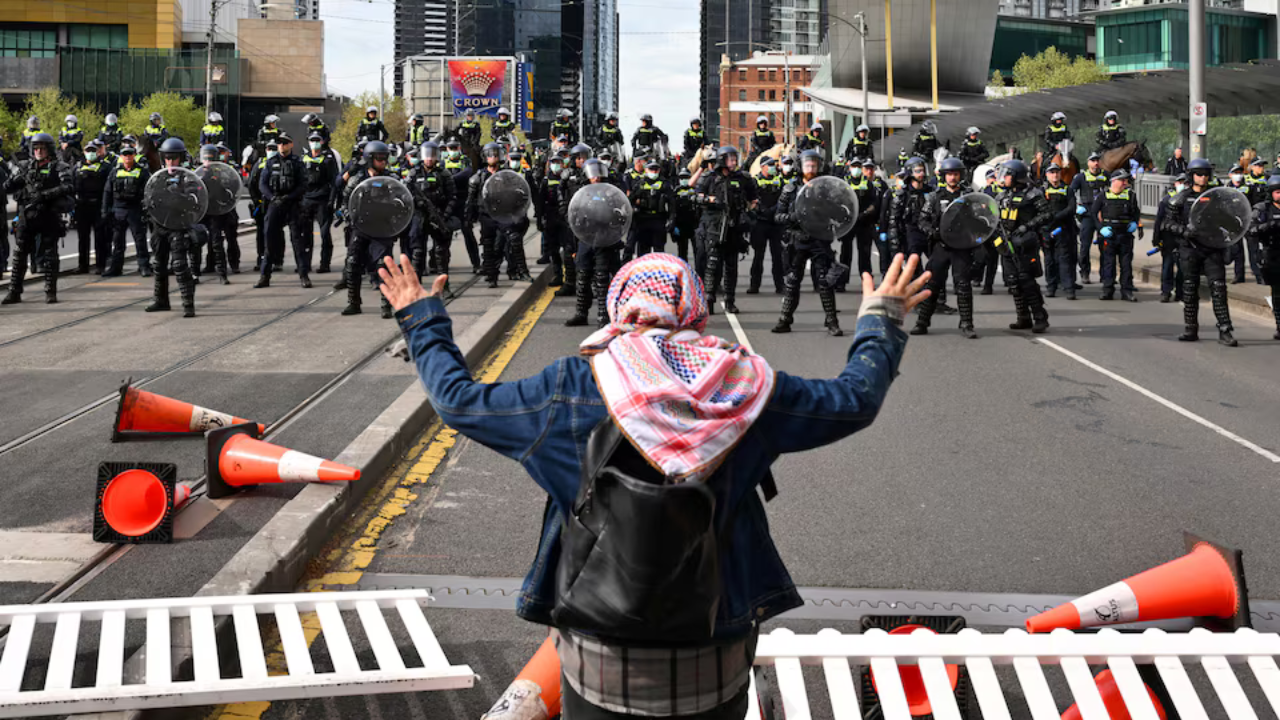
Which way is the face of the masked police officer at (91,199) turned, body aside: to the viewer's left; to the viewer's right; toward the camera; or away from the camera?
toward the camera

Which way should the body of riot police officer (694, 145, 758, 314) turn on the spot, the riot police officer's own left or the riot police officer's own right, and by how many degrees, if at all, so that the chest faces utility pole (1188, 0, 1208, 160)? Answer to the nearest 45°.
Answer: approximately 135° to the riot police officer's own left

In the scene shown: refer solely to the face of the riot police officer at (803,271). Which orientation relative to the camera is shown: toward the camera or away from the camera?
toward the camera

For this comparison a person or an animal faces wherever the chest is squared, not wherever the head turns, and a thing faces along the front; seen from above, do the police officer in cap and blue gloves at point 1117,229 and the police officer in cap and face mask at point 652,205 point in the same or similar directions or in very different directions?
same or similar directions

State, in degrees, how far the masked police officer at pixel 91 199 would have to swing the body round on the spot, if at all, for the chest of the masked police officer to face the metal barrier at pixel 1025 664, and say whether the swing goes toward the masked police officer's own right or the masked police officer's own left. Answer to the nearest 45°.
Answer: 0° — they already face it

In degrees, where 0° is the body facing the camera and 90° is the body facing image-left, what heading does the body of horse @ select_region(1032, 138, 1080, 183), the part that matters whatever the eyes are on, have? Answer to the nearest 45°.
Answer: approximately 0°

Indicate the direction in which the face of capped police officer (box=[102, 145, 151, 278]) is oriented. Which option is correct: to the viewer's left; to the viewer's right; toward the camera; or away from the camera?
toward the camera

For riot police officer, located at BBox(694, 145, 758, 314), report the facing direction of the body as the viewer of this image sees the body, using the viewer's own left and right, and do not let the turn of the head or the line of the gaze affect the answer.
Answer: facing the viewer

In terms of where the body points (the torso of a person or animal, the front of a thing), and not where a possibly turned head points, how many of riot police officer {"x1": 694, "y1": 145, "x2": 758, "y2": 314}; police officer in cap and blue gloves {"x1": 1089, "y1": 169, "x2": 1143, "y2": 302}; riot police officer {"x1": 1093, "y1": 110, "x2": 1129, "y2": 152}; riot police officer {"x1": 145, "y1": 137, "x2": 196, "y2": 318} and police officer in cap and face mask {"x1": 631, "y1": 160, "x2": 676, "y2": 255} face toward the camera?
5

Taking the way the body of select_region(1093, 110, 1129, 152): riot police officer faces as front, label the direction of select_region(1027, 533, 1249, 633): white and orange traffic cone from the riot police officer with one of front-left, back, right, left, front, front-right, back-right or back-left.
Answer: front

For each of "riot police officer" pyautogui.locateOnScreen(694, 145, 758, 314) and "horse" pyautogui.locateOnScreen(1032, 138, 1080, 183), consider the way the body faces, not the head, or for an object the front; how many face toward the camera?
2

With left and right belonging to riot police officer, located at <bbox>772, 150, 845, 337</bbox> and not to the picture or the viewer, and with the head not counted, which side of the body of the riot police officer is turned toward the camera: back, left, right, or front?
front

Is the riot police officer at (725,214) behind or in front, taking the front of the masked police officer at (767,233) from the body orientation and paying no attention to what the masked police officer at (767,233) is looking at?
in front

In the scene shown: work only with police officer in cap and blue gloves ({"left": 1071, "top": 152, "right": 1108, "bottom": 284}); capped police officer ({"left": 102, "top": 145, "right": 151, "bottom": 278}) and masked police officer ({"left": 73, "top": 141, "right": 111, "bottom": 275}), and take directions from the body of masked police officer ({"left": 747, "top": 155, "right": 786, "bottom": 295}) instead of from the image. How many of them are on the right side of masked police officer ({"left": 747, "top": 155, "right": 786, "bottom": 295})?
2
